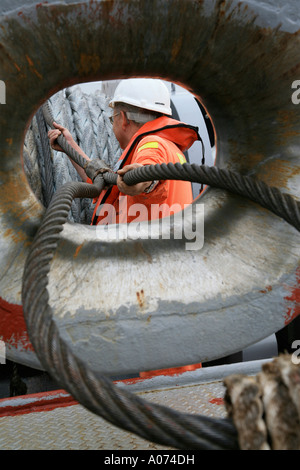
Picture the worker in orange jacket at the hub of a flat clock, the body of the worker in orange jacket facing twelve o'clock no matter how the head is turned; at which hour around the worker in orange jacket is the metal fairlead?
The metal fairlead is roughly at 9 o'clock from the worker in orange jacket.

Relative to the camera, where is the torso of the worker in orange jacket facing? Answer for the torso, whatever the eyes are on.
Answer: to the viewer's left
